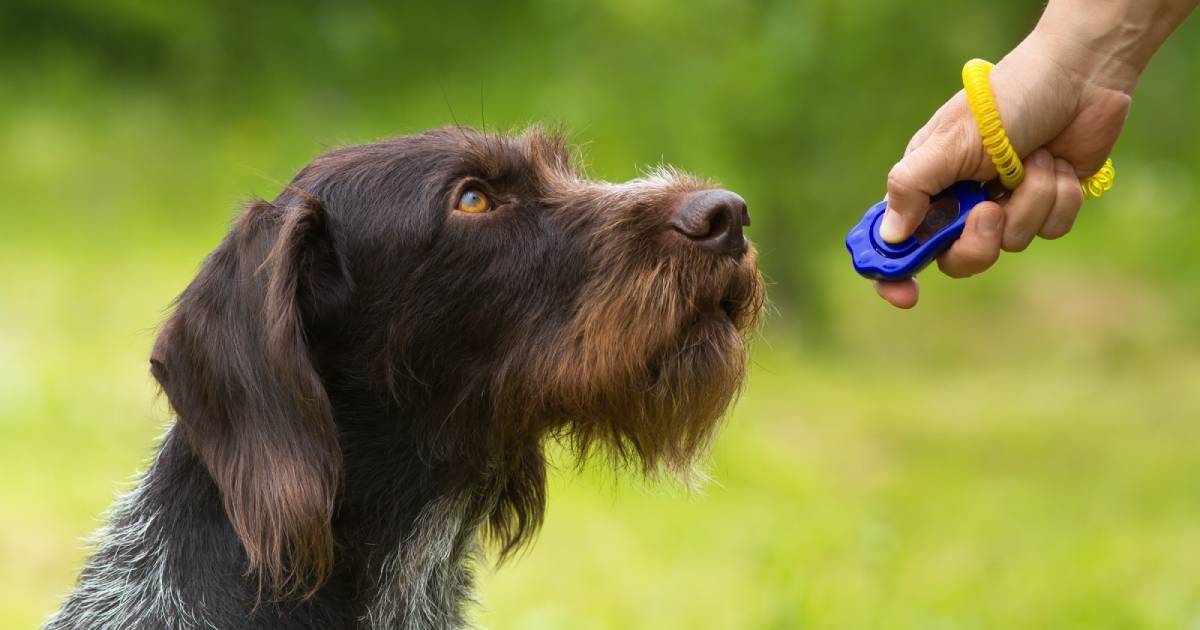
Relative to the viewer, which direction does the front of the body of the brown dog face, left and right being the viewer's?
facing to the right of the viewer
